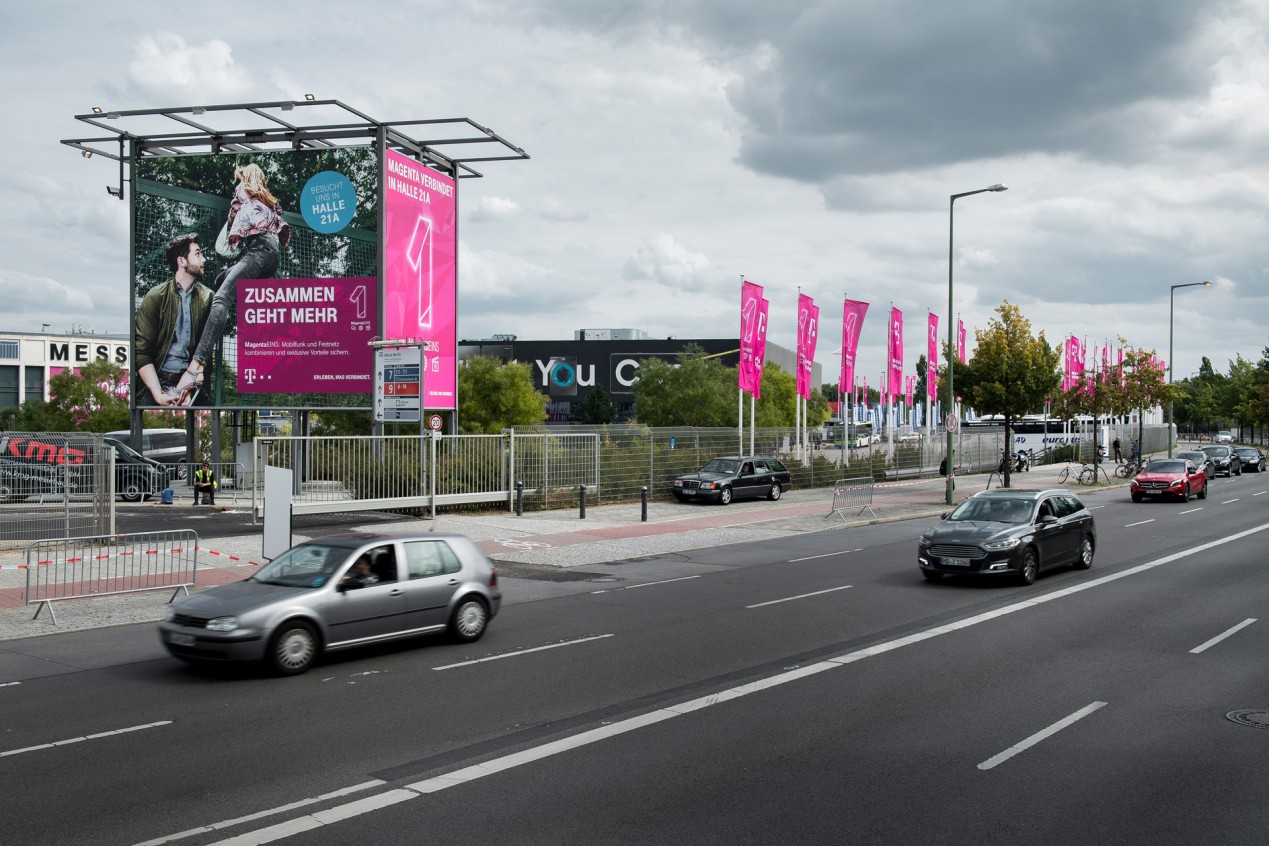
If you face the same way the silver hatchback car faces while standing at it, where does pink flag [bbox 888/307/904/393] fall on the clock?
The pink flag is roughly at 6 o'clock from the silver hatchback car.

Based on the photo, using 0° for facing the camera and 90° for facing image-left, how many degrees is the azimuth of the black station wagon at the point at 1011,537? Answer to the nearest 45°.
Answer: approximately 45°

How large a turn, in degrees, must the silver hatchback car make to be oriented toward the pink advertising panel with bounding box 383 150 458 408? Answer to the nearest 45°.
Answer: approximately 135° to its right

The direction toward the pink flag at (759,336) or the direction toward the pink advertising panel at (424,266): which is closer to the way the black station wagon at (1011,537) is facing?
the pink advertising panel

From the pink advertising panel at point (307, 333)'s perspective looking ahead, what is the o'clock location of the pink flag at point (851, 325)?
The pink flag is roughly at 9 o'clock from the pink advertising panel.

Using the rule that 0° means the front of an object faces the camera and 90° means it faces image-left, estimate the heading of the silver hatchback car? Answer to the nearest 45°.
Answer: approximately 45°

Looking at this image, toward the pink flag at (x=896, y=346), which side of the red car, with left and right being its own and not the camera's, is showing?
right
